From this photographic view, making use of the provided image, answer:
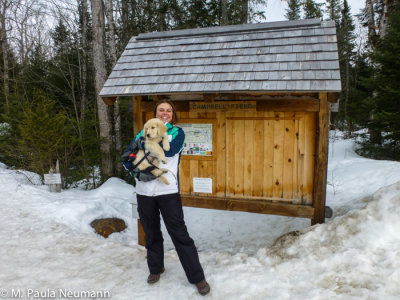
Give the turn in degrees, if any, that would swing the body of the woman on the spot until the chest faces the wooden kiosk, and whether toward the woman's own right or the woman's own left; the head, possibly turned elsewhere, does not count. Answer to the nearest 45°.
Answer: approximately 135° to the woman's own left

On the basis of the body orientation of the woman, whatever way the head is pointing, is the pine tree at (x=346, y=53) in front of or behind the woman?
behind

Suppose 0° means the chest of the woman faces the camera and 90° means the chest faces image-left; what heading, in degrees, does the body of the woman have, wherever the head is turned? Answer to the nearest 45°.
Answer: approximately 0°

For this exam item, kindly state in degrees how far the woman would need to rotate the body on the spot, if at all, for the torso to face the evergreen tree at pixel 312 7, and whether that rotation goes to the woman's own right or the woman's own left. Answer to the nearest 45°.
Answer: approximately 135° to the woman's own left

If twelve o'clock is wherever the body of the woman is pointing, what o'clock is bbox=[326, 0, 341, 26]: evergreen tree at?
The evergreen tree is roughly at 7 o'clock from the woman.
